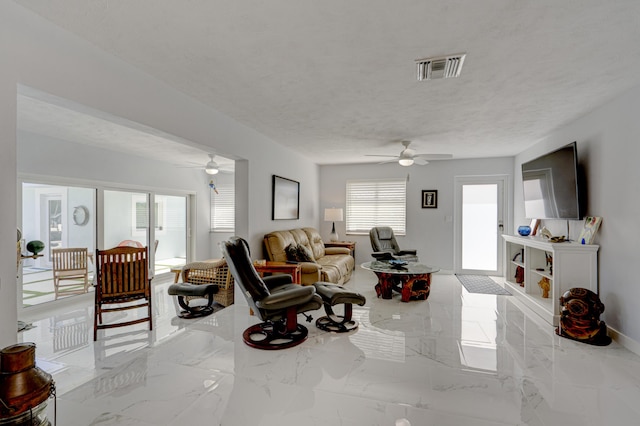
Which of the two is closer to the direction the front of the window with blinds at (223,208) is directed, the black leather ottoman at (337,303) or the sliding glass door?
the black leather ottoman

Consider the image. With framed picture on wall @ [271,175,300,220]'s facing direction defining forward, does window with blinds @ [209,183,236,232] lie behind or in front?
behind

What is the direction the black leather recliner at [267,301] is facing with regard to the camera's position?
facing away from the viewer and to the right of the viewer

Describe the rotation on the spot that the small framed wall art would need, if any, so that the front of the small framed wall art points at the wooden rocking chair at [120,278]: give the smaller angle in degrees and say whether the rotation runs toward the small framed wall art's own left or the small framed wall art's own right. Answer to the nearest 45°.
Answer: approximately 45° to the small framed wall art's own right

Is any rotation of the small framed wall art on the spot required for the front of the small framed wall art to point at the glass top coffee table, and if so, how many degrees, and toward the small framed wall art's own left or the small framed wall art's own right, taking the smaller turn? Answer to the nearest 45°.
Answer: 0° — it already faces it

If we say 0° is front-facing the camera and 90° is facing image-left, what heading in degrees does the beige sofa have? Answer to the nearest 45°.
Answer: approximately 315°

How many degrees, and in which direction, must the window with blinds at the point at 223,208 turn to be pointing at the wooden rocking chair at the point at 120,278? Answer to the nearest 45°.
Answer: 0° — it already faces it

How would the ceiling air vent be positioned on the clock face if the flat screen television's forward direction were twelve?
The ceiling air vent is roughly at 11 o'clock from the flat screen television.
